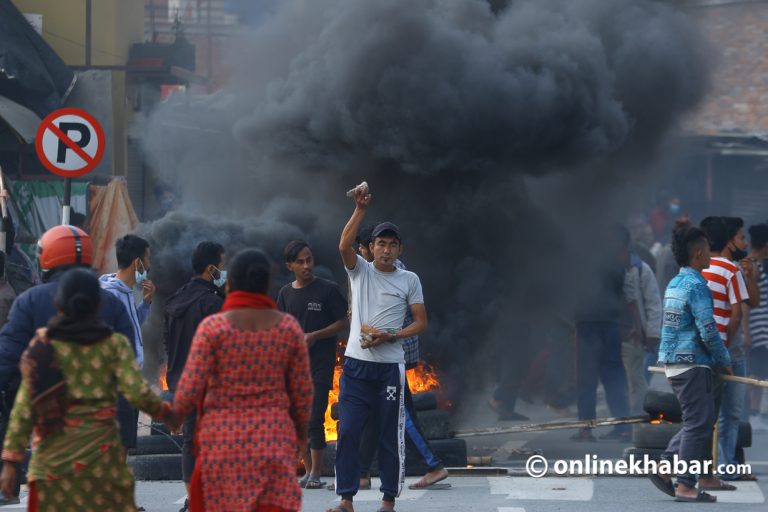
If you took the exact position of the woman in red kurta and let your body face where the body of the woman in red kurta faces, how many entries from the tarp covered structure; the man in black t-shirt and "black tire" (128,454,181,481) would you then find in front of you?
3

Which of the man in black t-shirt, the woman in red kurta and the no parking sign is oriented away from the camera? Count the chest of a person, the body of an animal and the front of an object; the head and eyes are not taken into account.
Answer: the woman in red kurta

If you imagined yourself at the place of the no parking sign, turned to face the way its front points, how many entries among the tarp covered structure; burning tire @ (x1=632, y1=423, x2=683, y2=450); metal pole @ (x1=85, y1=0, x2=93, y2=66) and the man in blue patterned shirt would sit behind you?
2

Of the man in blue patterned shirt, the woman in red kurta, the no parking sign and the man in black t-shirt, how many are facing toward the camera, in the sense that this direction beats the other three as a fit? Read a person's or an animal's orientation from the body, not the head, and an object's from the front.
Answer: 2

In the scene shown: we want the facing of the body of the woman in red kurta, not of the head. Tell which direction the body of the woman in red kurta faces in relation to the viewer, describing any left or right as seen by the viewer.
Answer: facing away from the viewer

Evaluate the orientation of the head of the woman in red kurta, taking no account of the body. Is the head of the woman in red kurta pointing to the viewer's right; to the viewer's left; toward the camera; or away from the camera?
away from the camera

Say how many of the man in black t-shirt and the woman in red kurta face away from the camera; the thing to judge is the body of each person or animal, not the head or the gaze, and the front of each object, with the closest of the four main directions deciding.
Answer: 1

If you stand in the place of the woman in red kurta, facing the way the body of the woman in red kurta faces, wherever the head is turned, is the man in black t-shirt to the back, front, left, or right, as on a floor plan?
front

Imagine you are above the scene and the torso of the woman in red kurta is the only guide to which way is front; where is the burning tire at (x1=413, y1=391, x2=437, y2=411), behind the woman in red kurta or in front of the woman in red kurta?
in front

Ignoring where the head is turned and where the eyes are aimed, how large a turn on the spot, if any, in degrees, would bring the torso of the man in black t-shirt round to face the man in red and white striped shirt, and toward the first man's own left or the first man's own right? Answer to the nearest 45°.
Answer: approximately 90° to the first man's own left
